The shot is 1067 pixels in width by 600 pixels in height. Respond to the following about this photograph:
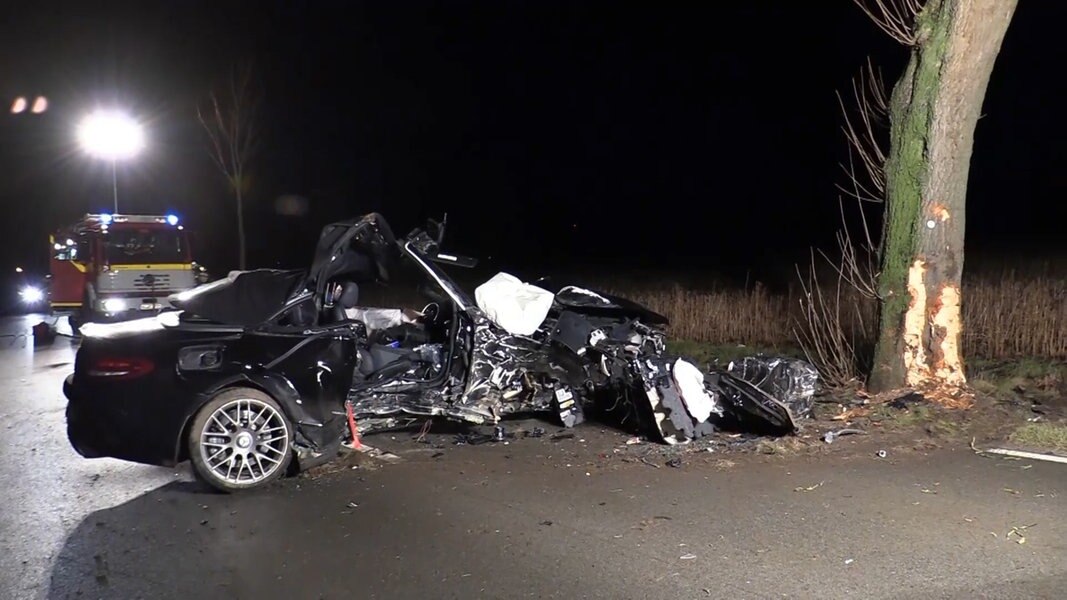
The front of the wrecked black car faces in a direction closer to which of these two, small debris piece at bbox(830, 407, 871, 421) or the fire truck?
the small debris piece

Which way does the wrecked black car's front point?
to the viewer's right

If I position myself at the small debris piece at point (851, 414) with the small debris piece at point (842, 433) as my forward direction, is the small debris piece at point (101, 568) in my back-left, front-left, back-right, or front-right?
front-right

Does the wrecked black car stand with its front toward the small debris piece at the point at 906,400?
yes

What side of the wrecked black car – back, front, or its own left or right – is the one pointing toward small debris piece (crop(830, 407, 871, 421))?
front

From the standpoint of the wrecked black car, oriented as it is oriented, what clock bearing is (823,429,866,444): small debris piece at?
The small debris piece is roughly at 12 o'clock from the wrecked black car.

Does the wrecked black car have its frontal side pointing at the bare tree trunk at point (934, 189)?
yes

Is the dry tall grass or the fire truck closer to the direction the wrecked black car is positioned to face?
the dry tall grass

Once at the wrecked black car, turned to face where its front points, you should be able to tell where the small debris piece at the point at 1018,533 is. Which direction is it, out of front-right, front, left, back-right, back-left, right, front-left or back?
front-right

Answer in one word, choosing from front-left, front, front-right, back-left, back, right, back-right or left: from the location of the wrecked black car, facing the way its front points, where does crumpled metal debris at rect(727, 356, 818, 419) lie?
front

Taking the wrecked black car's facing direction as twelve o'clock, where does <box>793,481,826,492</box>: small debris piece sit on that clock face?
The small debris piece is roughly at 1 o'clock from the wrecked black car.

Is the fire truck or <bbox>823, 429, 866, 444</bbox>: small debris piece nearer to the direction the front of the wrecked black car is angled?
the small debris piece

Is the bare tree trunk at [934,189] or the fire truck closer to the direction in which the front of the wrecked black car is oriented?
the bare tree trunk
